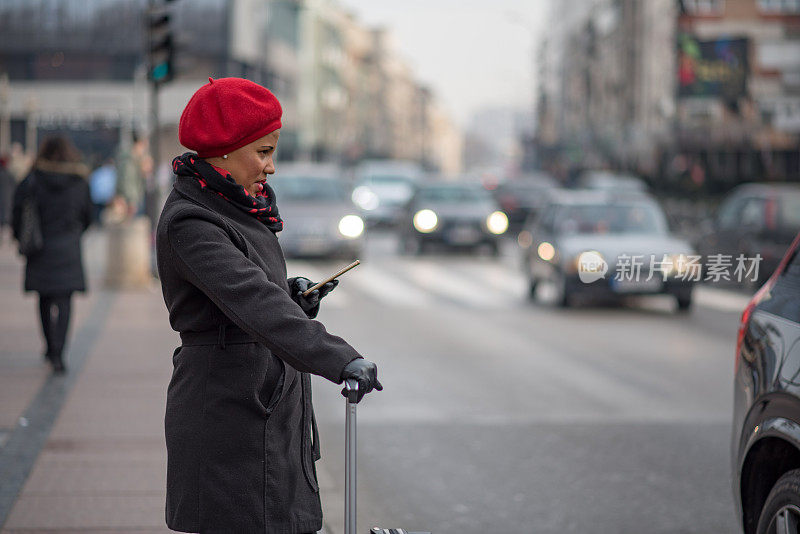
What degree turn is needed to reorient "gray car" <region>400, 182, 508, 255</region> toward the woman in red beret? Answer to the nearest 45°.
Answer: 0° — it already faces them

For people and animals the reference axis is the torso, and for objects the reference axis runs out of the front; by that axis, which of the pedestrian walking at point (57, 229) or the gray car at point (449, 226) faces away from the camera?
the pedestrian walking

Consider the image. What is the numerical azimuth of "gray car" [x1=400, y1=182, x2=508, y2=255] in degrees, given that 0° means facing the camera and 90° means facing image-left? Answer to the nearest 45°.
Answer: approximately 0°

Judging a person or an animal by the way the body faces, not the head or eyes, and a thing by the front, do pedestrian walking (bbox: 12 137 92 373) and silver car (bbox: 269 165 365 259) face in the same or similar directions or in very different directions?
very different directions

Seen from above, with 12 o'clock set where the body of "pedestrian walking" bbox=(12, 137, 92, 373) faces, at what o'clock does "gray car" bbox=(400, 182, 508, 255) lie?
The gray car is roughly at 1 o'clock from the pedestrian walking.

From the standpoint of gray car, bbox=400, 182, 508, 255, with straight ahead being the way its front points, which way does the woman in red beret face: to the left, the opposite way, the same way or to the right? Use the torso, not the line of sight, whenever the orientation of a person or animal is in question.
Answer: to the left

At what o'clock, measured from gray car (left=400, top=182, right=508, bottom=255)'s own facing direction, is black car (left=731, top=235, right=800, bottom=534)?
black car (left=731, top=235, right=800, bottom=534) is roughly at 12 o'clock from gray car (left=400, top=182, right=508, bottom=255).

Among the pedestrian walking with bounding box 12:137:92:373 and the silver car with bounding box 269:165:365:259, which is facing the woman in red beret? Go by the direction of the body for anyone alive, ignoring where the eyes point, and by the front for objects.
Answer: the silver car

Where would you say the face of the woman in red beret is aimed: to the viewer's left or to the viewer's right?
to the viewer's right

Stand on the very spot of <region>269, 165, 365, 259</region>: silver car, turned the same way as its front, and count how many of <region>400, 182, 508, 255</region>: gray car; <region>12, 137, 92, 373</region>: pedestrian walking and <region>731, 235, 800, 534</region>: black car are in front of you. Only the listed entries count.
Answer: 2

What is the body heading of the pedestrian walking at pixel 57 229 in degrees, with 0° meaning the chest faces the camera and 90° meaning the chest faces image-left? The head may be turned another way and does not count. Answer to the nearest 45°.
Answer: approximately 180°

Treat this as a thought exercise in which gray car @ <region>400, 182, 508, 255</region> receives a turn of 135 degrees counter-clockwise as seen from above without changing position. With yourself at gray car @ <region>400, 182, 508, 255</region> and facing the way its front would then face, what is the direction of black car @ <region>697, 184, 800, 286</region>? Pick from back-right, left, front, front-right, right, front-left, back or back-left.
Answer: right

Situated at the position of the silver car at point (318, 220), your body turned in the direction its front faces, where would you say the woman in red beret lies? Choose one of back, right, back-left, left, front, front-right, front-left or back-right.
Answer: front

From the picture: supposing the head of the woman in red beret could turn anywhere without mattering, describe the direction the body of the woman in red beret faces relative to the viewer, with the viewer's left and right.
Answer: facing to the right of the viewer

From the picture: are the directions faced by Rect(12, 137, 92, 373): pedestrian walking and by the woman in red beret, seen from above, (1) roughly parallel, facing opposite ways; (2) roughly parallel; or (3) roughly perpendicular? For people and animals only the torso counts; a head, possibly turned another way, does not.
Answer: roughly perpendicular

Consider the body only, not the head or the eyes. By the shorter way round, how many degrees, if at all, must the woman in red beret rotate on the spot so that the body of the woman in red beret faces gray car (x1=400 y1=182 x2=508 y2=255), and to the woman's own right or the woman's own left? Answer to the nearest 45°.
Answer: approximately 90° to the woman's own left
